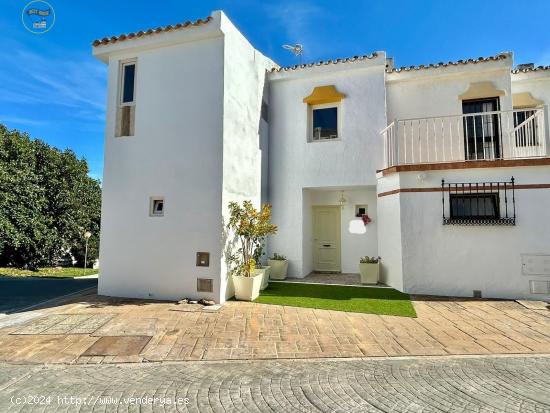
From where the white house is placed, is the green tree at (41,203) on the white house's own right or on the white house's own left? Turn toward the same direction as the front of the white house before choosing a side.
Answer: on the white house's own right

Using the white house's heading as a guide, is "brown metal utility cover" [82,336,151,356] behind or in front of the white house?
in front

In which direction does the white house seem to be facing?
toward the camera
